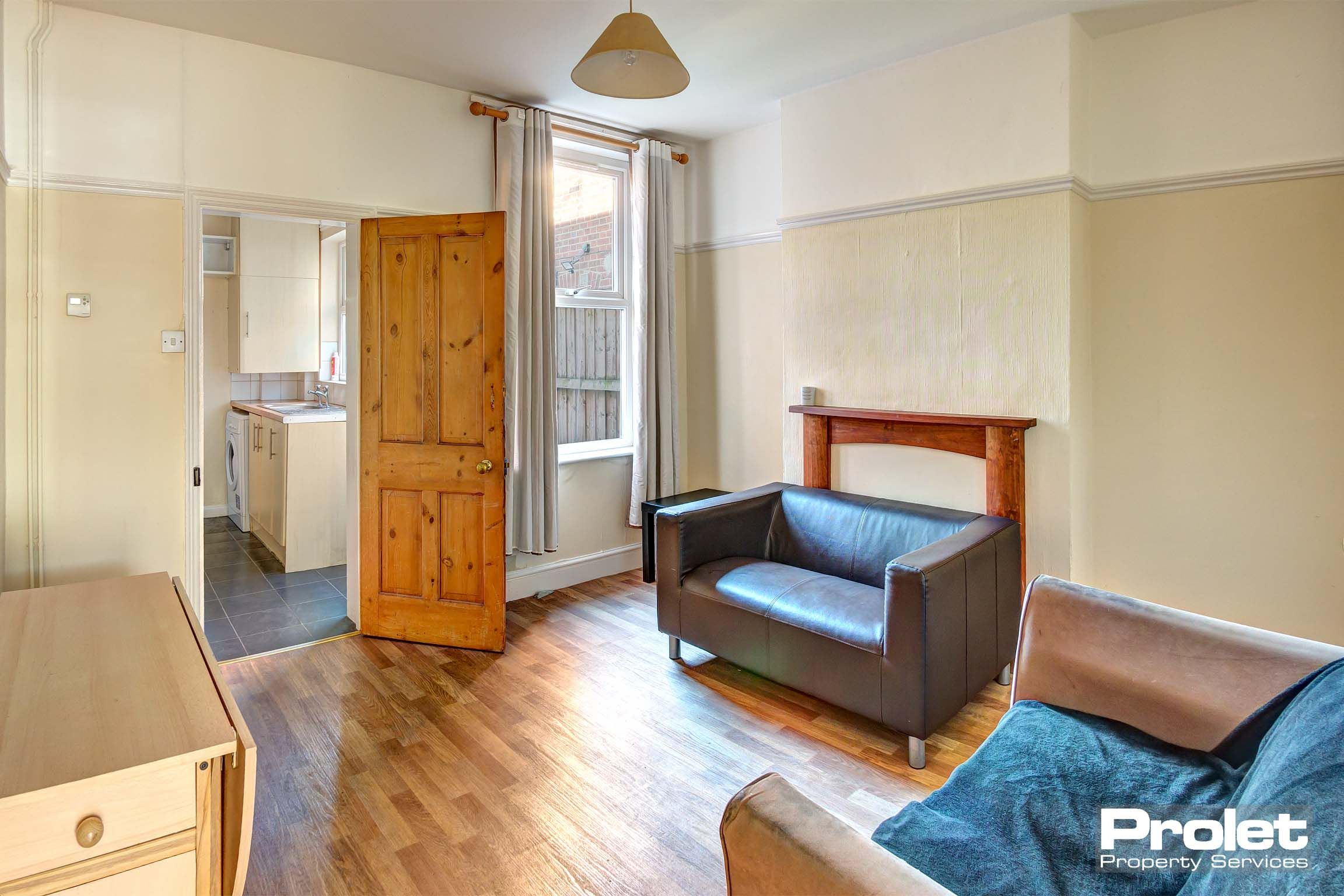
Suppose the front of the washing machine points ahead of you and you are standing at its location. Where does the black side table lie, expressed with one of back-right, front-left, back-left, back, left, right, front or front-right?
back-left

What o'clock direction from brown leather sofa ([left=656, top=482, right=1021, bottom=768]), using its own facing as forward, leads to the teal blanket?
The teal blanket is roughly at 10 o'clock from the brown leather sofa.

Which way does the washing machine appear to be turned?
to the viewer's left

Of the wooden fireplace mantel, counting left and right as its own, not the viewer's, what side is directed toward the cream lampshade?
front

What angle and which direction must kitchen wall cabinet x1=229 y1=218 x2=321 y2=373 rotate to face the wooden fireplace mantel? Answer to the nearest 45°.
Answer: approximately 45° to its left

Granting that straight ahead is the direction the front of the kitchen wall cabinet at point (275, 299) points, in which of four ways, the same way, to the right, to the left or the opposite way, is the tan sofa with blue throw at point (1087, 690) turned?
the opposite way

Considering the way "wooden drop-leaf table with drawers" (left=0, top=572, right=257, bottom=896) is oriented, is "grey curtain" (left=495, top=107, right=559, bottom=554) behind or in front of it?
behind
